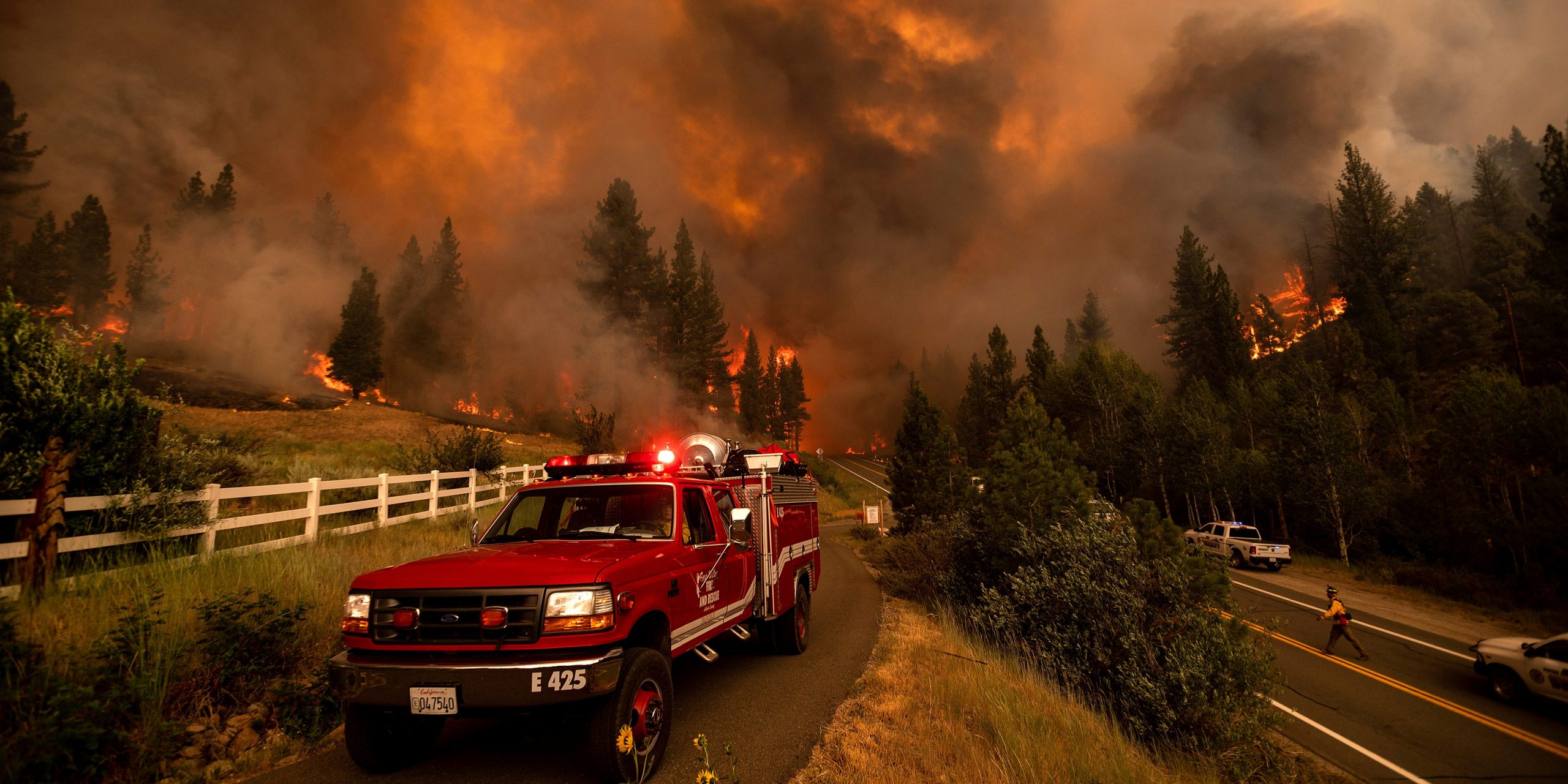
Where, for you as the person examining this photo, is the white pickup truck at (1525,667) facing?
facing away from the viewer and to the left of the viewer

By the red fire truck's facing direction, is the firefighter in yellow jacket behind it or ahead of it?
behind

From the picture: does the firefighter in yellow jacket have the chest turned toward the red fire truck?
no

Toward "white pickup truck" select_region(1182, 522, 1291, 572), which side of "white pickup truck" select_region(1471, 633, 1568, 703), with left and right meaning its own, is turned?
front

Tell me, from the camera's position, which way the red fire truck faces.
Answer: facing the viewer and to the left of the viewer

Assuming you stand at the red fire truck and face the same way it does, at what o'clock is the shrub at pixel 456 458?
The shrub is roughly at 4 o'clock from the red fire truck.

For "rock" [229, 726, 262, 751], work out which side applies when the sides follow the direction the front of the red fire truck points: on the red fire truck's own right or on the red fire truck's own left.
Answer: on the red fire truck's own right

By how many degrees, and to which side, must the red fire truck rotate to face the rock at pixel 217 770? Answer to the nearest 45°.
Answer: approximately 90° to its right
